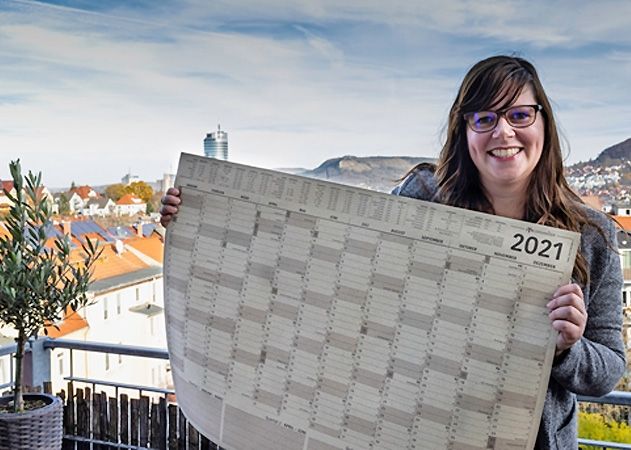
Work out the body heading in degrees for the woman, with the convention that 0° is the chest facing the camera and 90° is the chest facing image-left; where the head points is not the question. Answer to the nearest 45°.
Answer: approximately 0°

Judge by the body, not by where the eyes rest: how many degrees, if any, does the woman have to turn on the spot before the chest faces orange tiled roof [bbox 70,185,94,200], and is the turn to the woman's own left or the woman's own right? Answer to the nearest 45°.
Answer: approximately 135° to the woman's own right

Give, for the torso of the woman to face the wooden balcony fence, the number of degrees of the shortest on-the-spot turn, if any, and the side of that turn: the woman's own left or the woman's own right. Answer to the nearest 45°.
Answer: approximately 135° to the woman's own right

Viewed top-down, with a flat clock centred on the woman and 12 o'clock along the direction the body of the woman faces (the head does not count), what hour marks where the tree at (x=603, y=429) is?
The tree is roughly at 7 o'clock from the woman.

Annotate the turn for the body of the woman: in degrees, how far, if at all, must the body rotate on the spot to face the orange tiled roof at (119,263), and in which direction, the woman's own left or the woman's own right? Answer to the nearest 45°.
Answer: approximately 135° to the woman's own right

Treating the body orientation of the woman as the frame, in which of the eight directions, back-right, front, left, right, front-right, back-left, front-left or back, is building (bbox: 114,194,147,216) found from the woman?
back-right

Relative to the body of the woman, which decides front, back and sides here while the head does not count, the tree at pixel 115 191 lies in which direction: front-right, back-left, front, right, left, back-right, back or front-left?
back-right

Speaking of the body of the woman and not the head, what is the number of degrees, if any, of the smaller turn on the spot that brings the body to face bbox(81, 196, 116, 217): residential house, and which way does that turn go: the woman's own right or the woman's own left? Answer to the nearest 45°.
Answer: approximately 135° to the woman's own right
